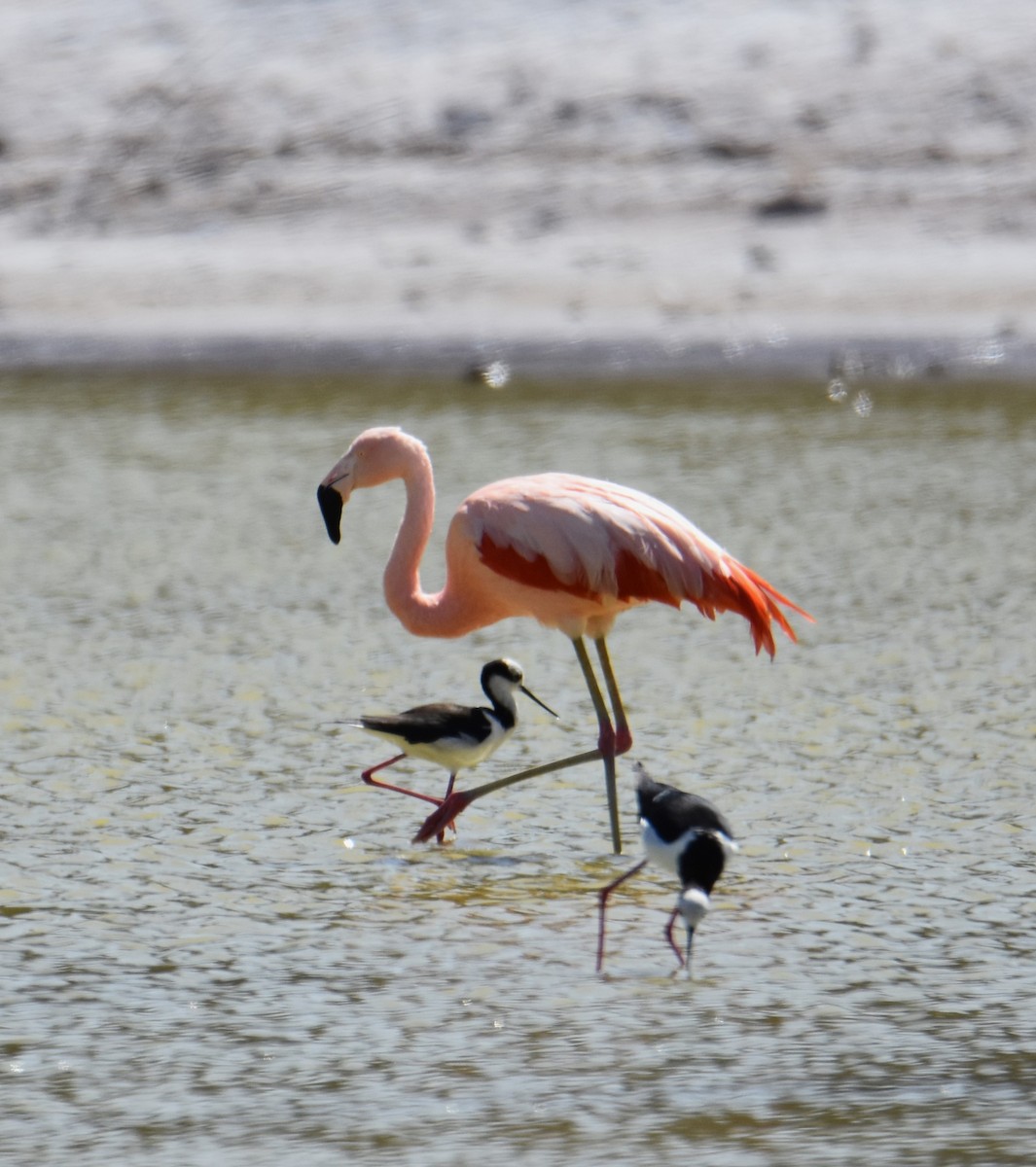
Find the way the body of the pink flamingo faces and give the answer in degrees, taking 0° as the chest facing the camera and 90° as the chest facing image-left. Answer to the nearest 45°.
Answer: approximately 90°

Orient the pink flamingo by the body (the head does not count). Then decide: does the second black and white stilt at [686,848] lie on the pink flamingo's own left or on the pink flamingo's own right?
on the pink flamingo's own left

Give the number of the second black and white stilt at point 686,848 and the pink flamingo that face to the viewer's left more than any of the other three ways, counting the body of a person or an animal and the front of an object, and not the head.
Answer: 1

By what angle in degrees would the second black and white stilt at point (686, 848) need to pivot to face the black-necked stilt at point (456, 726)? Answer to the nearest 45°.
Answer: approximately 180°

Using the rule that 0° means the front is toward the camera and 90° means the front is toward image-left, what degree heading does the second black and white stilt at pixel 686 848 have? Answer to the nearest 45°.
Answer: approximately 315°

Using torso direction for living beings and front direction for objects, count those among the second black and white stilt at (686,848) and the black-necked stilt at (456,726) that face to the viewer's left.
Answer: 0

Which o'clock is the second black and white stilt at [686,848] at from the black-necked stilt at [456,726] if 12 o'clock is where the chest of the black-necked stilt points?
The second black and white stilt is roughly at 2 o'clock from the black-necked stilt.

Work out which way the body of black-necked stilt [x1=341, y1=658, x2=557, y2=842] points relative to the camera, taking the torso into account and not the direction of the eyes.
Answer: to the viewer's right

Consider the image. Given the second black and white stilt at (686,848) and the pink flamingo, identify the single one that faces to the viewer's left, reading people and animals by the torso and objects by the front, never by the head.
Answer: the pink flamingo

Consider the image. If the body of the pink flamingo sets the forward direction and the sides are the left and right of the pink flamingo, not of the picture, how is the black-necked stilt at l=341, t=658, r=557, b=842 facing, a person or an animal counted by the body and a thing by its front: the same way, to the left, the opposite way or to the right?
the opposite way

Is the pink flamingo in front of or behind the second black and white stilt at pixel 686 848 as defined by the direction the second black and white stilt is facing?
behind
